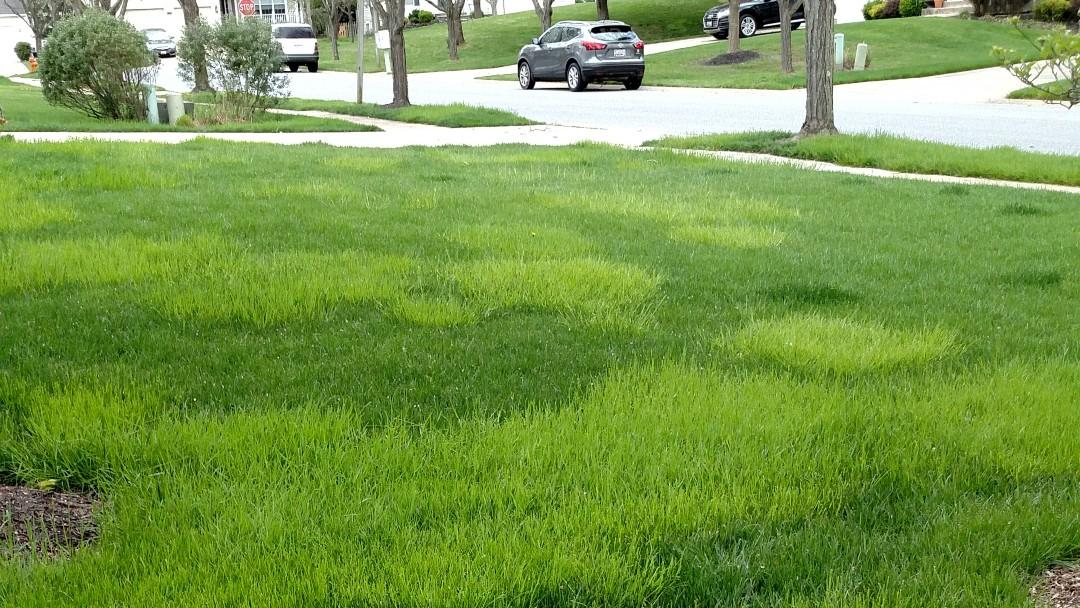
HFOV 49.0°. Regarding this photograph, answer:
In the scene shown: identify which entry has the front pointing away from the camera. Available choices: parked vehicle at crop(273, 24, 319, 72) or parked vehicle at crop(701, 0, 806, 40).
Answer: parked vehicle at crop(273, 24, 319, 72)

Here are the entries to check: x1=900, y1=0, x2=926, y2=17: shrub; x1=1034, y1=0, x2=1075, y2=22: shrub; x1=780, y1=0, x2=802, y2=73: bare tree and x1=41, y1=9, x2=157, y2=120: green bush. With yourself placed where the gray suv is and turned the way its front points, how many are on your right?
3

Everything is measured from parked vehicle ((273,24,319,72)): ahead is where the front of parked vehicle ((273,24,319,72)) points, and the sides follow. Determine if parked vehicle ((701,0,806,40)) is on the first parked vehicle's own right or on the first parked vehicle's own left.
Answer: on the first parked vehicle's own right

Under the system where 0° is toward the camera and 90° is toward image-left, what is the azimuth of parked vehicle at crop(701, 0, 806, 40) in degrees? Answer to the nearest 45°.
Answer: approximately 45°

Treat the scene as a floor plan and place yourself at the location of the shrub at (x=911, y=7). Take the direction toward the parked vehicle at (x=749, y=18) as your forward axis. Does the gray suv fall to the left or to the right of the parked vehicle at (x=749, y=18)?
left

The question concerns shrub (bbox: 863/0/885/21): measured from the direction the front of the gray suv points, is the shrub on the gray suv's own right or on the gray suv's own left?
on the gray suv's own right

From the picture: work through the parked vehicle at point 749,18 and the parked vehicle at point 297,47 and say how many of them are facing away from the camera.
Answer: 1

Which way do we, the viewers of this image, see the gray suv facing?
facing away from the viewer and to the left of the viewer

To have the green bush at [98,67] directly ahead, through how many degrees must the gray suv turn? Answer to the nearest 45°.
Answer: approximately 90° to its left

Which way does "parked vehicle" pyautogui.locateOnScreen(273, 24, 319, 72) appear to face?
away from the camera

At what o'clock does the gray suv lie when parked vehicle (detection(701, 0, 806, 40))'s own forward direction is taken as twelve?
The gray suv is roughly at 11 o'clock from the parked vehicle.

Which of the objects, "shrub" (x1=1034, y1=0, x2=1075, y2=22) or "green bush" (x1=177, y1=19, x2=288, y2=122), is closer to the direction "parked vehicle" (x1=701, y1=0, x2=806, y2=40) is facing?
the green bush
